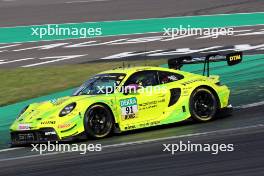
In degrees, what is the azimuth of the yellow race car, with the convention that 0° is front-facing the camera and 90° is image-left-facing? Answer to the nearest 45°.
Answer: approximately 45°
